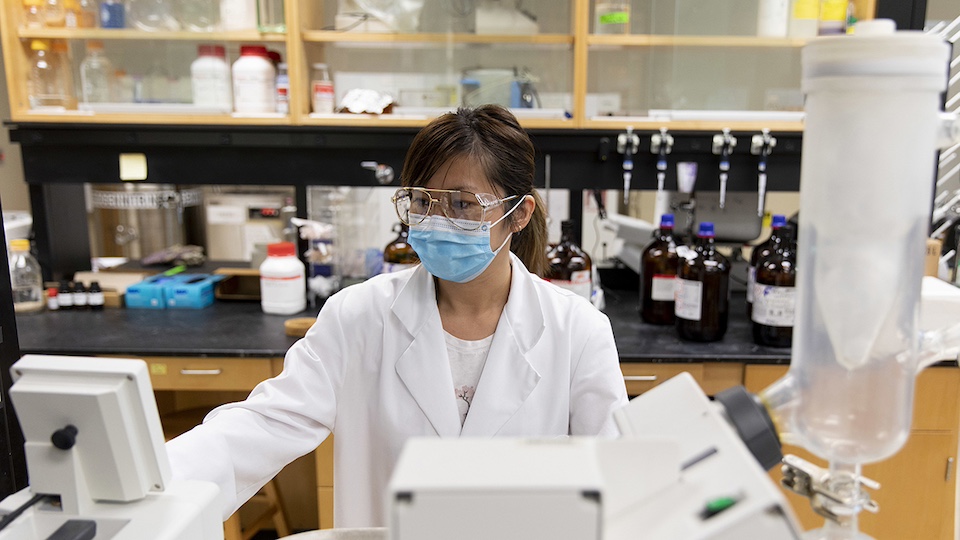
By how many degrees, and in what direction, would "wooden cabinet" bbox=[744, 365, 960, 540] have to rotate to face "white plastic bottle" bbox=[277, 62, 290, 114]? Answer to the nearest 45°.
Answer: approximately 90° to its right

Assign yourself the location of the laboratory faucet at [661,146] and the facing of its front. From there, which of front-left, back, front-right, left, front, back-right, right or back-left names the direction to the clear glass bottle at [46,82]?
right

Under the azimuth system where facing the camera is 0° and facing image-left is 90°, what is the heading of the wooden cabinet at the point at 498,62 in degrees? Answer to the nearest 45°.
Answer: approximately 0°

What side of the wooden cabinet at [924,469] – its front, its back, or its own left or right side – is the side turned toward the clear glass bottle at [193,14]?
right
